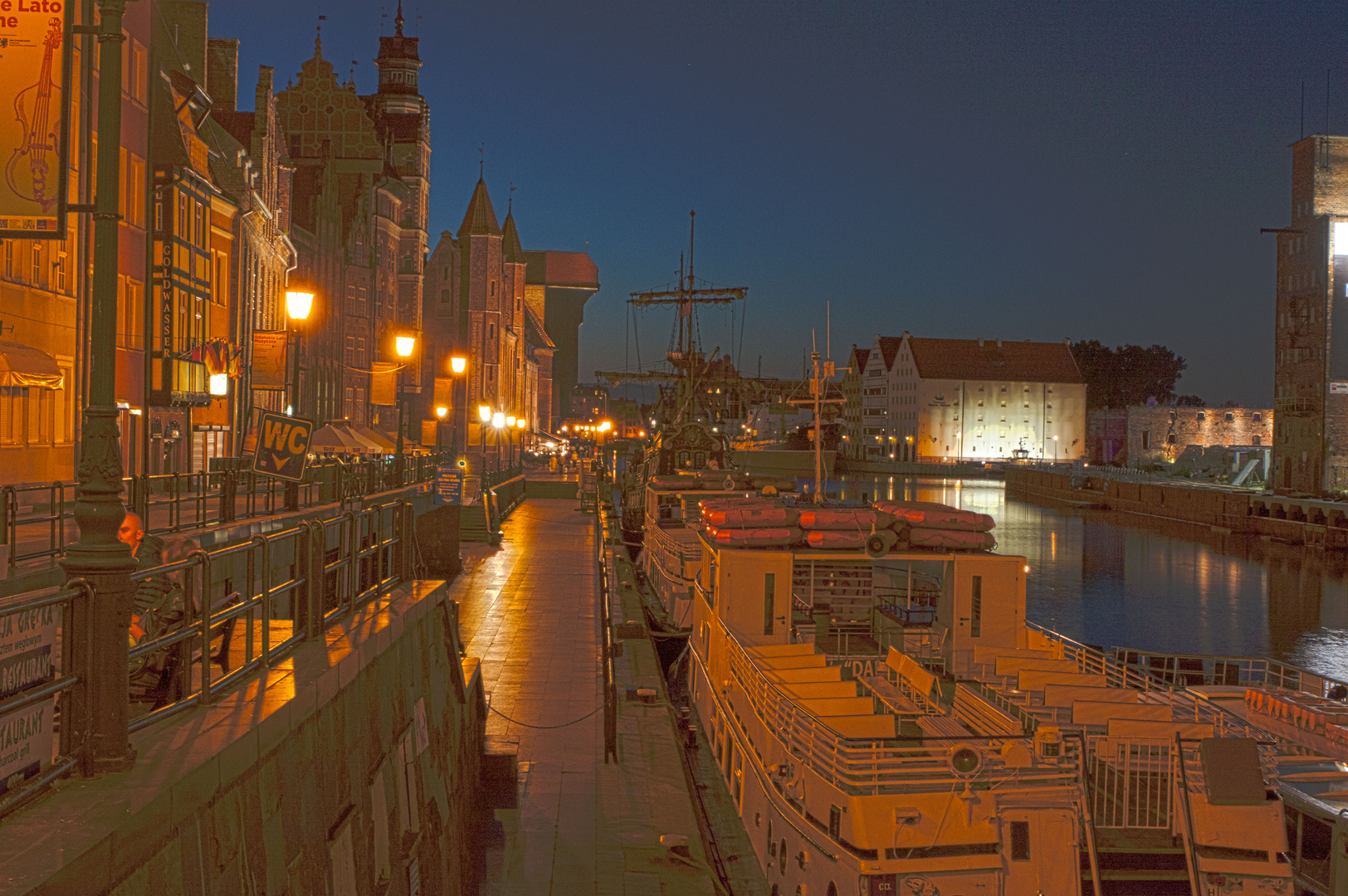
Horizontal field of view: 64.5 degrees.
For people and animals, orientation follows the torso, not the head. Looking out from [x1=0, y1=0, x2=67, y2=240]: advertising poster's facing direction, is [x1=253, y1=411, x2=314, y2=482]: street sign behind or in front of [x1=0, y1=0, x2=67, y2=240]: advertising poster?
behind

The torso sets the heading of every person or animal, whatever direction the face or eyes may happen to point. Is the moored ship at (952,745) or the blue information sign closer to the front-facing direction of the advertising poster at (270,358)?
the moored ship

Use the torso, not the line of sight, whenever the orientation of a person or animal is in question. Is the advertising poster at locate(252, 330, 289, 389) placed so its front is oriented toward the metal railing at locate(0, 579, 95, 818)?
yes

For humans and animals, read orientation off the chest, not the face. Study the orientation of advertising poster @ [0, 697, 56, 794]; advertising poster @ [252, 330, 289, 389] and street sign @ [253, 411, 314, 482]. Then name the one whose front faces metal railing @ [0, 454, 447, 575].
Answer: advertising poster @ [252, 330, 289, 389]

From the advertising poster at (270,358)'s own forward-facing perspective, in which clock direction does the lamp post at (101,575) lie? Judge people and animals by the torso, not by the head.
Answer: The lamp post is roughly at 12 o'clock from the advertising poster.

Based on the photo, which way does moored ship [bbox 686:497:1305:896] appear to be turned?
away from the camera

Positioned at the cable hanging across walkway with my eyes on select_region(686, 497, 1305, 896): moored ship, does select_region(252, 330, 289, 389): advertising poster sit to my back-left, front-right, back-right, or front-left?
back-left

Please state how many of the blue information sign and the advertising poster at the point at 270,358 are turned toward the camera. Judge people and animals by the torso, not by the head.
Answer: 2

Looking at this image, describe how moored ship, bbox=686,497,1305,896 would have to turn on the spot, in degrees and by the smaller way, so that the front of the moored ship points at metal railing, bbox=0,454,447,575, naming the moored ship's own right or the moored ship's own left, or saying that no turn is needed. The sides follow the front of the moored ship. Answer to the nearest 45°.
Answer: approximately 90° to the moored ship's own left

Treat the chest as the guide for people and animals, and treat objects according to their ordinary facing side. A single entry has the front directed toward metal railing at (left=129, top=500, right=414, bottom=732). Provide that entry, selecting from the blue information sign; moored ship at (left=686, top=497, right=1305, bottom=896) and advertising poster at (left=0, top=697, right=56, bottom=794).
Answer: the blue information sign

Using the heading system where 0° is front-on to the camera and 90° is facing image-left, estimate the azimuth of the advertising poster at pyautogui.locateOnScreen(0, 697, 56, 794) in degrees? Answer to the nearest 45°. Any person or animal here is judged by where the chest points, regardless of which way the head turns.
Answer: approximately 315°
